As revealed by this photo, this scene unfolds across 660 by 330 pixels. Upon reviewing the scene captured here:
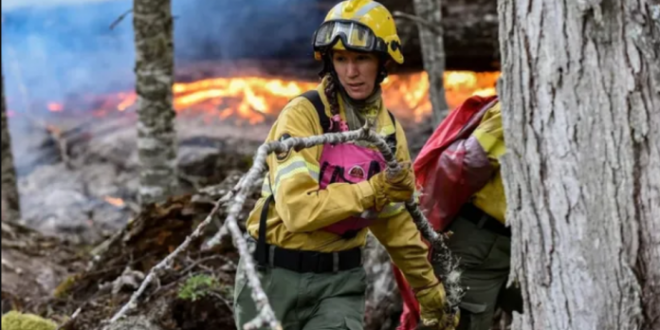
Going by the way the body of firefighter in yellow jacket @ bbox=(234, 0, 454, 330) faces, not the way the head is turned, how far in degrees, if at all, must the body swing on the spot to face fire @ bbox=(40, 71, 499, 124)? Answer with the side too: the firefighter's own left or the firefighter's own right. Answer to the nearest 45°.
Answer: approximately 135° to the firefighter's own left

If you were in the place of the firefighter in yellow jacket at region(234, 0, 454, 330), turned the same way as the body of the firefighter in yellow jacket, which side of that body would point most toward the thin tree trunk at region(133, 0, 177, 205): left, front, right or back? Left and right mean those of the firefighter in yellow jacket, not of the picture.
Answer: back

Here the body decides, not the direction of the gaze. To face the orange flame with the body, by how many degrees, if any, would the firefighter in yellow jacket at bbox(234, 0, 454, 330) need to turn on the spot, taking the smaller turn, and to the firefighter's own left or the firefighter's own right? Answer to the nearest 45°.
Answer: approximately 180°

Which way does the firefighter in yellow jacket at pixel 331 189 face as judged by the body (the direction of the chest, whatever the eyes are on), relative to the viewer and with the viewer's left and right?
facing the viewer and to the right of the viewer

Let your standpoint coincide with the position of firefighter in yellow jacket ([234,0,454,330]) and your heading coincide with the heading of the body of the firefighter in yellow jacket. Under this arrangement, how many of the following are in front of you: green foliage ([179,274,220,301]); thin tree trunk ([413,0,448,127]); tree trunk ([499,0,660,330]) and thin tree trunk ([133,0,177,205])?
1

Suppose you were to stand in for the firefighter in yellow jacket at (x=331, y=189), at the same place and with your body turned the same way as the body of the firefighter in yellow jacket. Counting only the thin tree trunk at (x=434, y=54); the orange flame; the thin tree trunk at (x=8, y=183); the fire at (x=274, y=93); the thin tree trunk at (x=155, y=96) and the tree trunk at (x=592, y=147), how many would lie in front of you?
1

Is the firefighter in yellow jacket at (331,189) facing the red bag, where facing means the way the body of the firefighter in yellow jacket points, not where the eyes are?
no

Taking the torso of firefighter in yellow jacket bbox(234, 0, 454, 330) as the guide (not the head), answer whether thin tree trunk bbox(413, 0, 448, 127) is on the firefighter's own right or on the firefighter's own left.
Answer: on the firefighter's own left

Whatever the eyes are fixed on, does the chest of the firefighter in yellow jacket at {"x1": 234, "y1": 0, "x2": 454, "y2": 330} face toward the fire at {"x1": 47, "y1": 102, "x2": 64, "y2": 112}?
no

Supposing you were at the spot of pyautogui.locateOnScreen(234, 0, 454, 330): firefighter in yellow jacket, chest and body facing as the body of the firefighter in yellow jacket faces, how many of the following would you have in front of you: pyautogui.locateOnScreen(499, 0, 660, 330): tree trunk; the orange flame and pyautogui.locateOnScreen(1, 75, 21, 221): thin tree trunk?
1

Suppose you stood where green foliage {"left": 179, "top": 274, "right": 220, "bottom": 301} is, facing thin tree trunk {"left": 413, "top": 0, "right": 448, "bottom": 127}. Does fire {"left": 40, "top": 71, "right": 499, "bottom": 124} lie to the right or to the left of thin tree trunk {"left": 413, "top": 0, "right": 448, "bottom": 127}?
left

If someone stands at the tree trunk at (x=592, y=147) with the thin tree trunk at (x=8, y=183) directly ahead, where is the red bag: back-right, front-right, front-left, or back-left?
front-right
